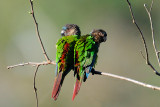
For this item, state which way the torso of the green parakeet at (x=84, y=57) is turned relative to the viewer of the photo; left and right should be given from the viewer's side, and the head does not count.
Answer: facing away from the viewer and to the right of the viewer

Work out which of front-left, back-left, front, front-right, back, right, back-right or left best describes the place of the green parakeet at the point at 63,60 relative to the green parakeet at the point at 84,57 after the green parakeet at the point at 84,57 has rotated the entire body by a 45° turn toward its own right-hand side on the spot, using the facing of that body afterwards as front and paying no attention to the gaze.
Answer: back
